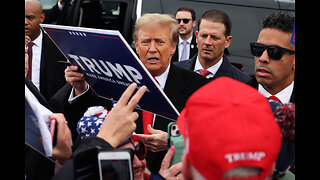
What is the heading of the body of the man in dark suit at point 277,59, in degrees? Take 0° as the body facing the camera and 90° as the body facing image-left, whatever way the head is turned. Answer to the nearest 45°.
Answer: approximately 45°

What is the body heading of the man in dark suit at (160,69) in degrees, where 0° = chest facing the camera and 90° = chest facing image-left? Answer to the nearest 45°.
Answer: approximately 0°

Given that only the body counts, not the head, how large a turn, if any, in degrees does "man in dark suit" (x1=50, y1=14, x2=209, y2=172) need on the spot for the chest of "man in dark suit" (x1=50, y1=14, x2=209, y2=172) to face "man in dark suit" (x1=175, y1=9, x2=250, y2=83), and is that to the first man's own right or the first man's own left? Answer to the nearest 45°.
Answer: approximately 135° to the first man's own left

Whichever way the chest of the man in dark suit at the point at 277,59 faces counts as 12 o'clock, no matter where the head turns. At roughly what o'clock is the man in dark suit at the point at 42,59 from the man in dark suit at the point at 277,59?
the man in dark suit at the point at 42,59 is roughly at 2 o'clock from the man in dark suit at the point at 277,59.

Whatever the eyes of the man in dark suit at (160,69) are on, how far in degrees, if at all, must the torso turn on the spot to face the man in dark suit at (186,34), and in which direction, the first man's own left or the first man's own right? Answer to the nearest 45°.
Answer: approximately 180°

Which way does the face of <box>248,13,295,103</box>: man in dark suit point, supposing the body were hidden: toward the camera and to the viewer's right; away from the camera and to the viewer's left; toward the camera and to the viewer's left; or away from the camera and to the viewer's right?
toward the camera and to the viewer's left
